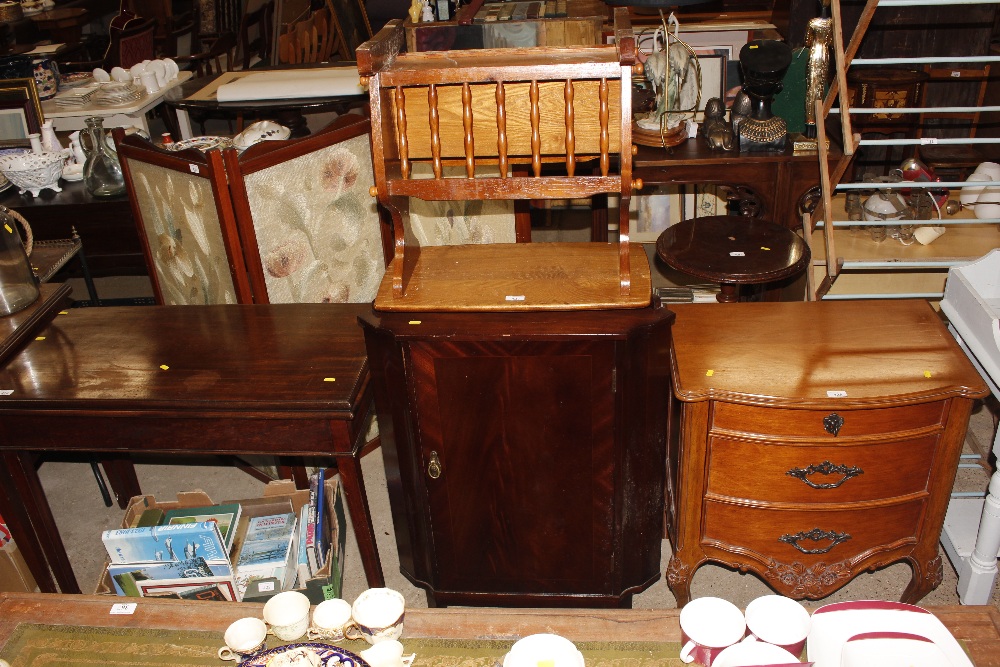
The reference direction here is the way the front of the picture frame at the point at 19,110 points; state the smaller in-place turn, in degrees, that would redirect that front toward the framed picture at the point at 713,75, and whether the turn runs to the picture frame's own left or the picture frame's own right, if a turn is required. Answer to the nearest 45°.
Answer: approximately 45° to the picture frame's own left

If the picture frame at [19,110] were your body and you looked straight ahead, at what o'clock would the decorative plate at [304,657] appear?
The decorative plate is roughly at 12 o'clock from the picture frame.

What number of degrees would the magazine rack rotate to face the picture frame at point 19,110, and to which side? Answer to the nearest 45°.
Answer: approximately 135° to its right

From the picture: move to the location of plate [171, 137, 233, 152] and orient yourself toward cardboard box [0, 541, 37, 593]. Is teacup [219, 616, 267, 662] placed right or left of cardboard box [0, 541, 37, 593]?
left

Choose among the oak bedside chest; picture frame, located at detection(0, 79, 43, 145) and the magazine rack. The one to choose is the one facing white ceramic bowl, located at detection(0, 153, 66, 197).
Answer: the picture frame

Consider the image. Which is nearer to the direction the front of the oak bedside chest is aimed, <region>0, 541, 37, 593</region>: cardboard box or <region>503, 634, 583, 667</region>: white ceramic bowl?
the white ceramic bowl

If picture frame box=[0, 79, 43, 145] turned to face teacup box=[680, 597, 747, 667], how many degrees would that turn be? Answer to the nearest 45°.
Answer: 0° — it already faces it

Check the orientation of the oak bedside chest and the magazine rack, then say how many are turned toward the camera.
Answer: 2
